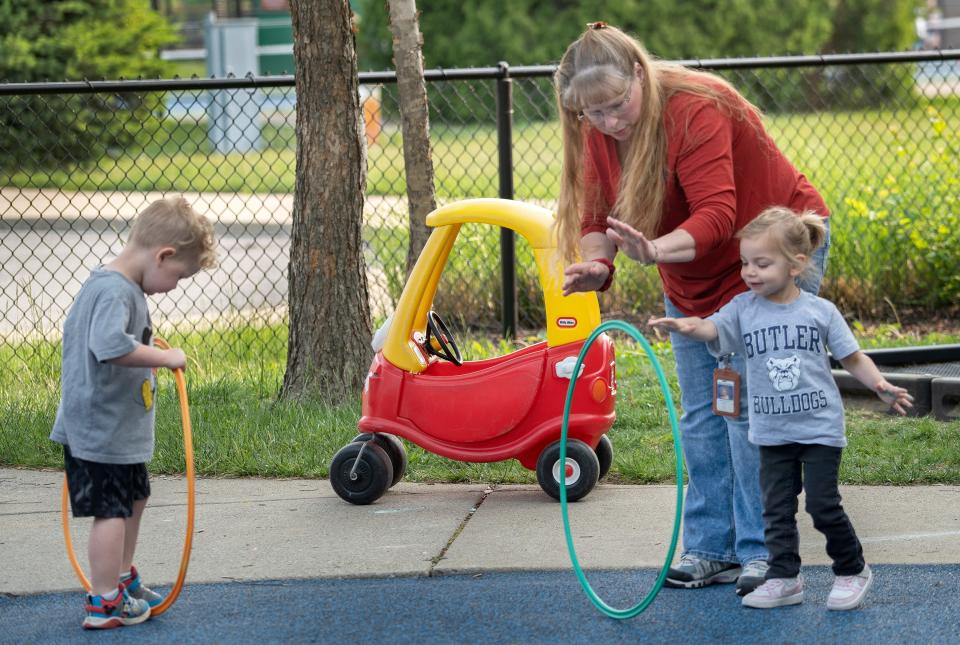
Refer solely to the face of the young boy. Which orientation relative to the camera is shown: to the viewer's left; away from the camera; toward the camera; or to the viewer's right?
to the viewer's right

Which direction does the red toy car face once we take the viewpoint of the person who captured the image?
facing to the left of the viewer

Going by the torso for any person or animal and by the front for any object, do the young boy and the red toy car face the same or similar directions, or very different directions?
very different directions

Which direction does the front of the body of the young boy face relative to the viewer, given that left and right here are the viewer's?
facing to the right of the viewer

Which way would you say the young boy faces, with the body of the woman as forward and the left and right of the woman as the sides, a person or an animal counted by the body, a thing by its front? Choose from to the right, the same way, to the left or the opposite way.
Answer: the opposite way

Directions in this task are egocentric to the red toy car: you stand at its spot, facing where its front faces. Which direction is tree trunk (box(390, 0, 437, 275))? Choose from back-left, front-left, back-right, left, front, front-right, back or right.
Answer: right

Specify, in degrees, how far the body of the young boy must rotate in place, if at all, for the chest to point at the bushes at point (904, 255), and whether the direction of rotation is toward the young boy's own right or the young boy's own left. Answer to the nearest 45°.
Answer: approximately 45° to the young boy's own left

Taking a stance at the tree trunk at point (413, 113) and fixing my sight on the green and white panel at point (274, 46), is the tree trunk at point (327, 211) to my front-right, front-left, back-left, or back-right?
back-left

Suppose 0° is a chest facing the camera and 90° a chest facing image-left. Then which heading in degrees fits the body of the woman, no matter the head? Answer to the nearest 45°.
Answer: approximately 45°

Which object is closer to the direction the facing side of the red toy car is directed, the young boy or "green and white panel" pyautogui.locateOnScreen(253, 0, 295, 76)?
the young boy
